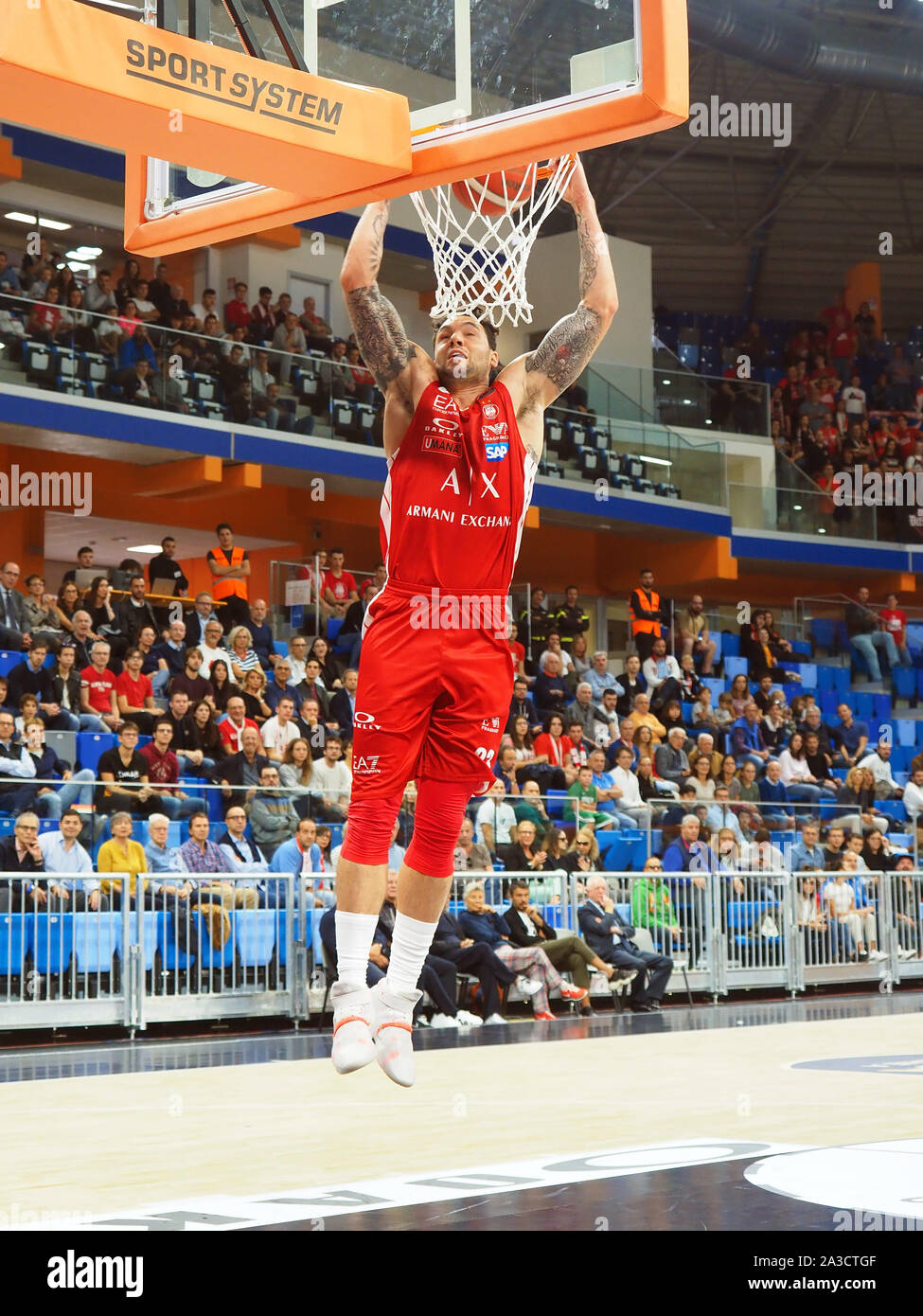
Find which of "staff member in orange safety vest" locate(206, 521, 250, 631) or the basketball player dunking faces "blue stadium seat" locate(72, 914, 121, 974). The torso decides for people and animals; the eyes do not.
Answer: the staff member in orange safety vest

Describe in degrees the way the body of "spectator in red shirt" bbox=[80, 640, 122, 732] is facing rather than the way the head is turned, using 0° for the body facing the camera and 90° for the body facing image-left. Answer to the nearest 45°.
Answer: approximately 315°

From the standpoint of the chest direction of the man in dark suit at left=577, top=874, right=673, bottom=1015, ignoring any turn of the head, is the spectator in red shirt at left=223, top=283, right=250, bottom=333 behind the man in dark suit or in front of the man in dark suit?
behind

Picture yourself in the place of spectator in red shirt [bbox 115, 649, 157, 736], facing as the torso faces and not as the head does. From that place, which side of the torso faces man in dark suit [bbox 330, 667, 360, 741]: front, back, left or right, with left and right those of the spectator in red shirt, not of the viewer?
left

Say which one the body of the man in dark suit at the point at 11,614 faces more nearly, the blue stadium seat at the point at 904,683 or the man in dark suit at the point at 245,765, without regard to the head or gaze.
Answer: the man in dark suit

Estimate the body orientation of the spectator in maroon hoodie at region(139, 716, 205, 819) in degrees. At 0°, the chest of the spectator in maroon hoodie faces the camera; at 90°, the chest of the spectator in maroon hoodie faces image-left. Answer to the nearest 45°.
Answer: approximately 315°

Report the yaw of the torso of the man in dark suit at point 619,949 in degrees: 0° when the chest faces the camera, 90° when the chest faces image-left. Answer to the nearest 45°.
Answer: approximately 315°
